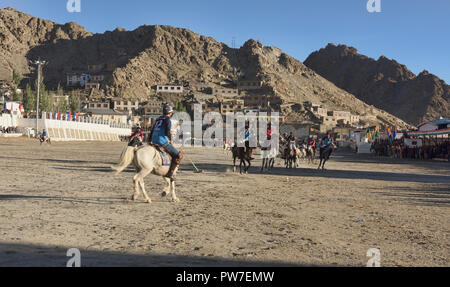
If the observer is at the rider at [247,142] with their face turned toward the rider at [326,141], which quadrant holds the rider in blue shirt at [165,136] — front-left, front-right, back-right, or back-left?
back-right

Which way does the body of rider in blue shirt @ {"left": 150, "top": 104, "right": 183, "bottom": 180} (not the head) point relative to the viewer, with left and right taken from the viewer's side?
facing away from the viewer and to the right of the viewer

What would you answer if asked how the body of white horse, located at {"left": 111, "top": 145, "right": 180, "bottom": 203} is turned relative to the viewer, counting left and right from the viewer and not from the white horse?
facing away from the viewer and to the right of the viewer
